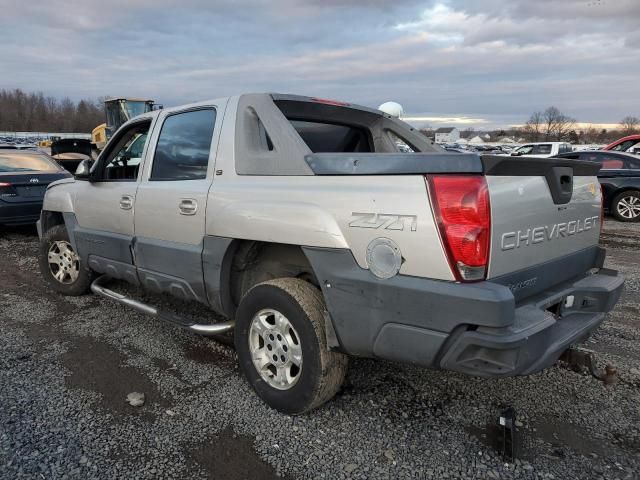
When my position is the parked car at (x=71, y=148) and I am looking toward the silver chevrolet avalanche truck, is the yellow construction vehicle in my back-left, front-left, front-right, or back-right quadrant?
back-left

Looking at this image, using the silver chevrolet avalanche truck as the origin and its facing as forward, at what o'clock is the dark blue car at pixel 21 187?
The dark blue car is roughly at 12 o'clock from the silver chevrolet avalanche truck.

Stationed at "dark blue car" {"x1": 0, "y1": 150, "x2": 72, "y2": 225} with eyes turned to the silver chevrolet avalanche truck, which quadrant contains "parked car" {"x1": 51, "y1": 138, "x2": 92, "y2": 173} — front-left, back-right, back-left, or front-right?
back-left

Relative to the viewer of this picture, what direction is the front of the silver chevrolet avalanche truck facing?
facing away from the viewer and to the left of the viewer

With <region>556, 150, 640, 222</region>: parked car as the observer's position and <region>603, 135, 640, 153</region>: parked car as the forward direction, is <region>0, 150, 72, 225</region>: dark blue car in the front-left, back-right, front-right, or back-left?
back-left
